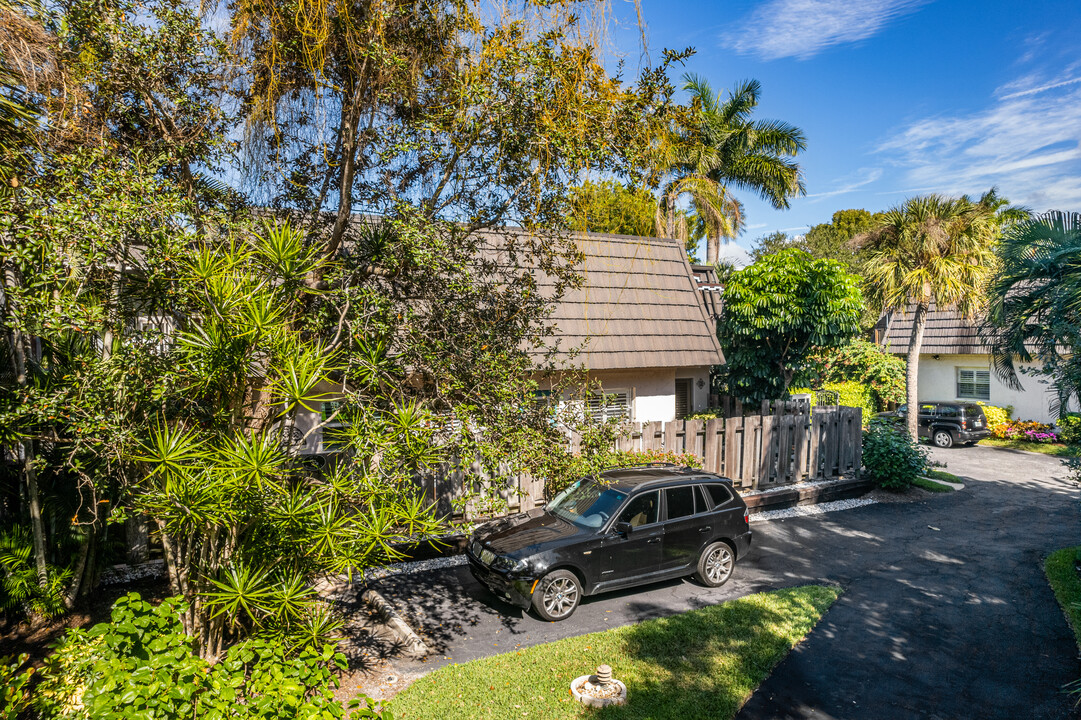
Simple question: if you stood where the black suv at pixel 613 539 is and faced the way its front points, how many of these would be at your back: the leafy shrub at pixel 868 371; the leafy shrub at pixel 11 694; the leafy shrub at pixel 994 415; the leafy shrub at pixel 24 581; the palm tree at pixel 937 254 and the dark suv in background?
4

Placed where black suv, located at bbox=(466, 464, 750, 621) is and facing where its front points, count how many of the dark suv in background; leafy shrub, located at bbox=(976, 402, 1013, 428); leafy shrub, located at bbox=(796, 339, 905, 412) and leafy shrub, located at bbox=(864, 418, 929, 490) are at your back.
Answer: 4

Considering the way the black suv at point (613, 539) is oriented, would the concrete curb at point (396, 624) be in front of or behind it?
in front

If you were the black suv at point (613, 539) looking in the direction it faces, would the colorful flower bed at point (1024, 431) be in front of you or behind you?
behind

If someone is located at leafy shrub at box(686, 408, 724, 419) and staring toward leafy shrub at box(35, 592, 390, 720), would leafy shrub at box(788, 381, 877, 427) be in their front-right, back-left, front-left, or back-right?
back-left

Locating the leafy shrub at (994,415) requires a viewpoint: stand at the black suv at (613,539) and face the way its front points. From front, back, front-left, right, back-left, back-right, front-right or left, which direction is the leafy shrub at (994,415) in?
back

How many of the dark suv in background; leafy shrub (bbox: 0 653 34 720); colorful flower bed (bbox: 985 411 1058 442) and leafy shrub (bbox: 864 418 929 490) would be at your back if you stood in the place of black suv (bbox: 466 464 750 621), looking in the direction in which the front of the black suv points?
3

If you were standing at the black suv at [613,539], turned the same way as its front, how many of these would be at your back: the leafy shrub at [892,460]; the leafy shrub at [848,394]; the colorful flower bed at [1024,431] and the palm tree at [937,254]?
4

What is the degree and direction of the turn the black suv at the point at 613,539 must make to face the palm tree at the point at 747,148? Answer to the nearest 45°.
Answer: approximately 135° to its right

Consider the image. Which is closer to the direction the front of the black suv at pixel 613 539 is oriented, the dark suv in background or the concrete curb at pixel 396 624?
the concrete curb

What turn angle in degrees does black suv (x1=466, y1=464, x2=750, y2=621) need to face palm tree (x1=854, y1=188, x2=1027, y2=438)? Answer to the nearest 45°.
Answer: approximately 180°

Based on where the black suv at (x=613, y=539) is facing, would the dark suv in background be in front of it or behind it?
behind

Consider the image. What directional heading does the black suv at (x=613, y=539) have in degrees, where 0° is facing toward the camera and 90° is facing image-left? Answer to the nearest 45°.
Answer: approximately 45°

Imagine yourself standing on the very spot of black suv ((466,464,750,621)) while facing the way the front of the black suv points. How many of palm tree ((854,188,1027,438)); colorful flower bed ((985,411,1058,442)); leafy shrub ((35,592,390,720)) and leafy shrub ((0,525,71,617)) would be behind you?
2

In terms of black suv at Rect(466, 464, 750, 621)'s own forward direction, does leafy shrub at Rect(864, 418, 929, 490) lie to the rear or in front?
to the rear

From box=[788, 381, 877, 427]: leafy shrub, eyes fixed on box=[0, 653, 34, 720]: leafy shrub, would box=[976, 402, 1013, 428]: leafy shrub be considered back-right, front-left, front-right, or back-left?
back-left

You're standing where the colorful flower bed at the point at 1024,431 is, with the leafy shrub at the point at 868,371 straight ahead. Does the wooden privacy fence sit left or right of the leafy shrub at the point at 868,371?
left

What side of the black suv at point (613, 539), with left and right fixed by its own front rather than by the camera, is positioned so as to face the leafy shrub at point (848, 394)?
back
